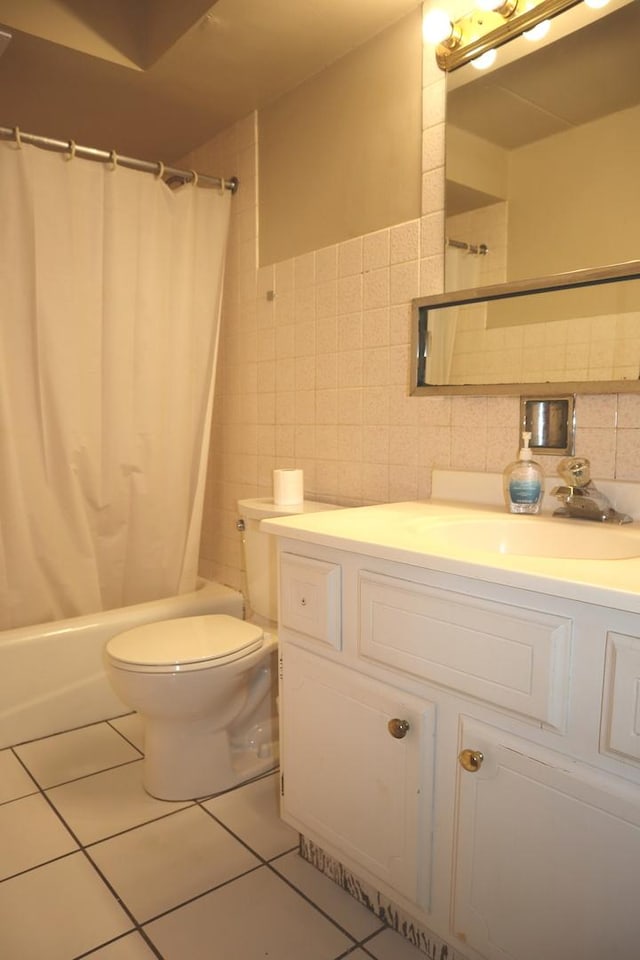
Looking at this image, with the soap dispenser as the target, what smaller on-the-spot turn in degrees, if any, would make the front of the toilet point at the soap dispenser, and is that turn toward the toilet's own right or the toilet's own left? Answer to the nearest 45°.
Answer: approximately 90° to the toilet's own left

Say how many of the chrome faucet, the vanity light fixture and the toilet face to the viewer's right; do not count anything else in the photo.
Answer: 0

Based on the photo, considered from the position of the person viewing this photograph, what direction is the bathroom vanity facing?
facing the viewer and to the left of the viewer

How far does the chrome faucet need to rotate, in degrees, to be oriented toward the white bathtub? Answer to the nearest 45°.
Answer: approximately 45° to its right

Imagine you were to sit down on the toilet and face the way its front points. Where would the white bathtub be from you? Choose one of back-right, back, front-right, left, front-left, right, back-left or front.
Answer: right

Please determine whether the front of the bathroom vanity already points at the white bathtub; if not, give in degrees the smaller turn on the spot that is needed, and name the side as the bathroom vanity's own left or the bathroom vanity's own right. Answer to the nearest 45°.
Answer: approximately 90° to the bathroom vanity's own right

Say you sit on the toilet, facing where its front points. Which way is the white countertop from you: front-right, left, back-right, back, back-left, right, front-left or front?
left

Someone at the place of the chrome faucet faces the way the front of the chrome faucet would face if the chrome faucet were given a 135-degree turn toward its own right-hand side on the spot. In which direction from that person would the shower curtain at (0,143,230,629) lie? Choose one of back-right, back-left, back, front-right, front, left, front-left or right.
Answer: left

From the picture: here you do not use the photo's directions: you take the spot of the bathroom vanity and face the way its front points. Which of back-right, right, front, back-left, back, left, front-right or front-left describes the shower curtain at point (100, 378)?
right

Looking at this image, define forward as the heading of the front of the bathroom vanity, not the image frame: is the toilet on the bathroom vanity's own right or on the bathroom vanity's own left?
on the bathroom vanity's own right
